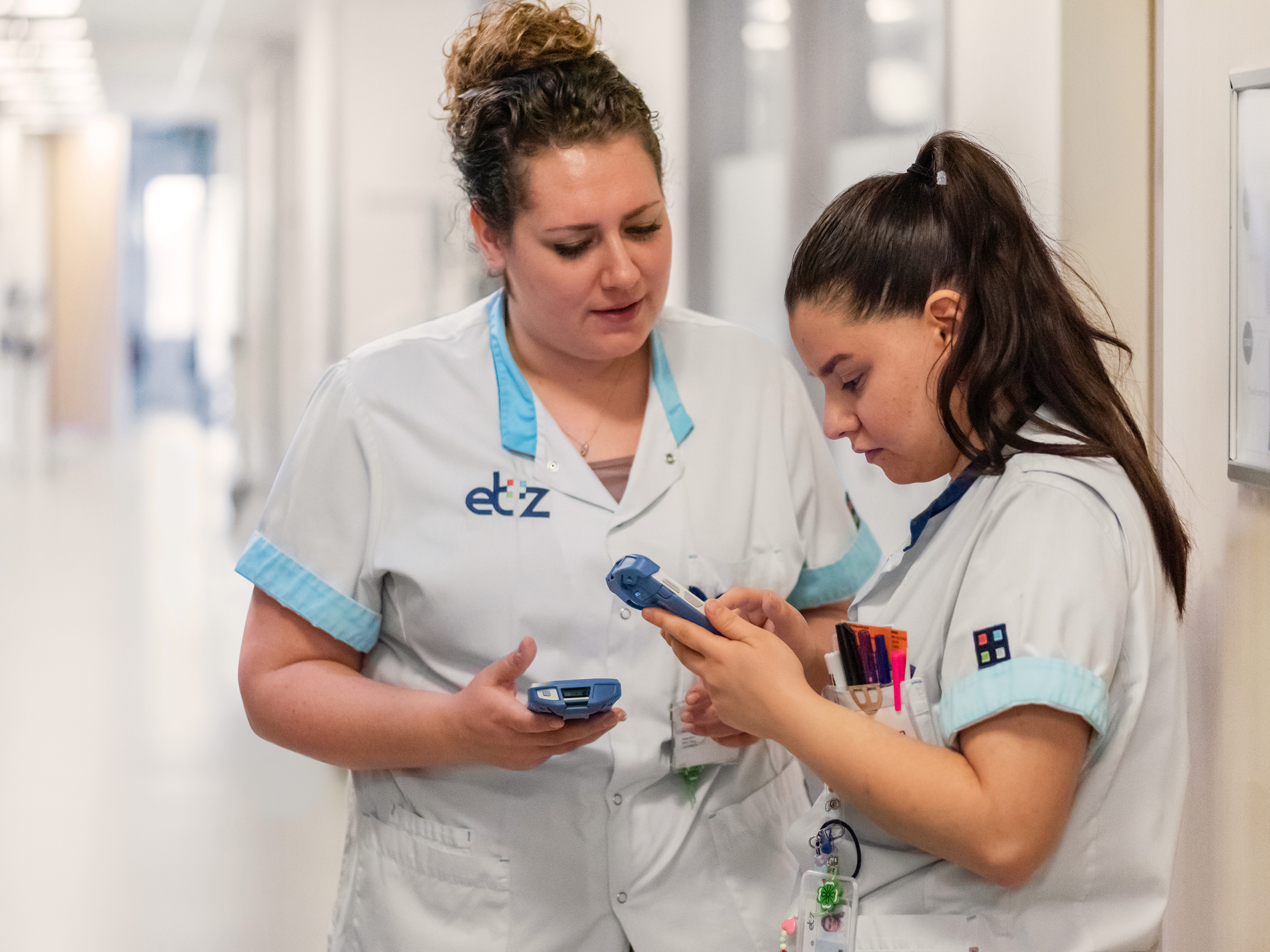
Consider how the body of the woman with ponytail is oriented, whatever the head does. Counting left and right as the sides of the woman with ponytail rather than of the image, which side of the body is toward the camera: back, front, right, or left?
left

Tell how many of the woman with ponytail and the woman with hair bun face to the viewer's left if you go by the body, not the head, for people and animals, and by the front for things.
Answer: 1

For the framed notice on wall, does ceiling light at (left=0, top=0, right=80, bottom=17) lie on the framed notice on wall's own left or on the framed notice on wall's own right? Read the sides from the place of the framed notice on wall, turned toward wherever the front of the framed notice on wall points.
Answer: on the framed notice on wall's own right

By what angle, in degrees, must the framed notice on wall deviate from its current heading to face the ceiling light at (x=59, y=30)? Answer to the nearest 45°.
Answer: approximately 90° to its right

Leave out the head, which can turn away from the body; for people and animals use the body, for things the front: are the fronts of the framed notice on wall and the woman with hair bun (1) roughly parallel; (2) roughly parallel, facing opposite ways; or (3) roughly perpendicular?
roughly perpendicular

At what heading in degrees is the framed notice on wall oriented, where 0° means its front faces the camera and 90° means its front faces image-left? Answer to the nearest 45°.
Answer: approximately 45°

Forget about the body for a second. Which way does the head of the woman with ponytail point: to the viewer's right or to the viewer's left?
to the viewer's left

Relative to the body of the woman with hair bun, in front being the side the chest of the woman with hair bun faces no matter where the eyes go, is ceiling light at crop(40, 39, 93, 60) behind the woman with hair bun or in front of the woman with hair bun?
behind
